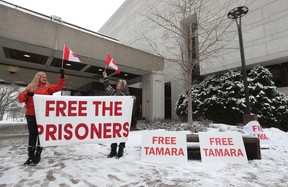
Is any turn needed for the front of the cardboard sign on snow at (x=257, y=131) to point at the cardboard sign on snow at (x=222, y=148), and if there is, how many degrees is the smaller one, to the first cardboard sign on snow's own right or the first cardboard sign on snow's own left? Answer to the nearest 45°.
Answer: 0° — it already faces it

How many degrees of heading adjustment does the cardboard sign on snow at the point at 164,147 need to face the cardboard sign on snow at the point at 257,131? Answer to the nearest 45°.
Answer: approximately 135° to its left

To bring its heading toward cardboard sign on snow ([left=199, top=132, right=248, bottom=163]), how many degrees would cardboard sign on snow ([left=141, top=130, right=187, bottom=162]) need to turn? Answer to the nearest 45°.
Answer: approximately 90° to its left

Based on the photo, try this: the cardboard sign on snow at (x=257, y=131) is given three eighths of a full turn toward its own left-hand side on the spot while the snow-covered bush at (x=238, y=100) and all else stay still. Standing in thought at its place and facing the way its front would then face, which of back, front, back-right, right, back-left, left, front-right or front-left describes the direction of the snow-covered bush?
front-left

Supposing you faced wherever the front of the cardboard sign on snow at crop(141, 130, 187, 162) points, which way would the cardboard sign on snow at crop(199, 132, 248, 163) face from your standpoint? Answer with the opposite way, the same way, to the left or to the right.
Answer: the same way

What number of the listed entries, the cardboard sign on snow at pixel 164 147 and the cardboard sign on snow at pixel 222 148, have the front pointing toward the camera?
2

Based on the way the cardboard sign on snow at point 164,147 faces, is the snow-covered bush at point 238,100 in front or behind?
behind

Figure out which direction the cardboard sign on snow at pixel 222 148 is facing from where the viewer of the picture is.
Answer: facing the viewer

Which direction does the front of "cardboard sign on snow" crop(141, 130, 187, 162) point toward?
toward the camera

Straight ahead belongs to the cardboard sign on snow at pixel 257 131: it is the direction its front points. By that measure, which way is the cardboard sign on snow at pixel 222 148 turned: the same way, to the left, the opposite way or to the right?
the same way

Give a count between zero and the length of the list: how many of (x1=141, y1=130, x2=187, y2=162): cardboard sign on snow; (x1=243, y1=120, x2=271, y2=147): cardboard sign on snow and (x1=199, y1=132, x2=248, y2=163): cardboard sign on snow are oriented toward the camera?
3

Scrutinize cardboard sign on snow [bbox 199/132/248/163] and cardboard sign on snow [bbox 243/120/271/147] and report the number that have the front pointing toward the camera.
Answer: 2

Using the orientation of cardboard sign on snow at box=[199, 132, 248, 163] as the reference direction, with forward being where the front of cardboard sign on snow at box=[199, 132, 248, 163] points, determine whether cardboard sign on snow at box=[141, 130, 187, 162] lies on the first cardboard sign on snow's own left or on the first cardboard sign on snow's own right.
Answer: on the first cardboard sign on snow's own right
